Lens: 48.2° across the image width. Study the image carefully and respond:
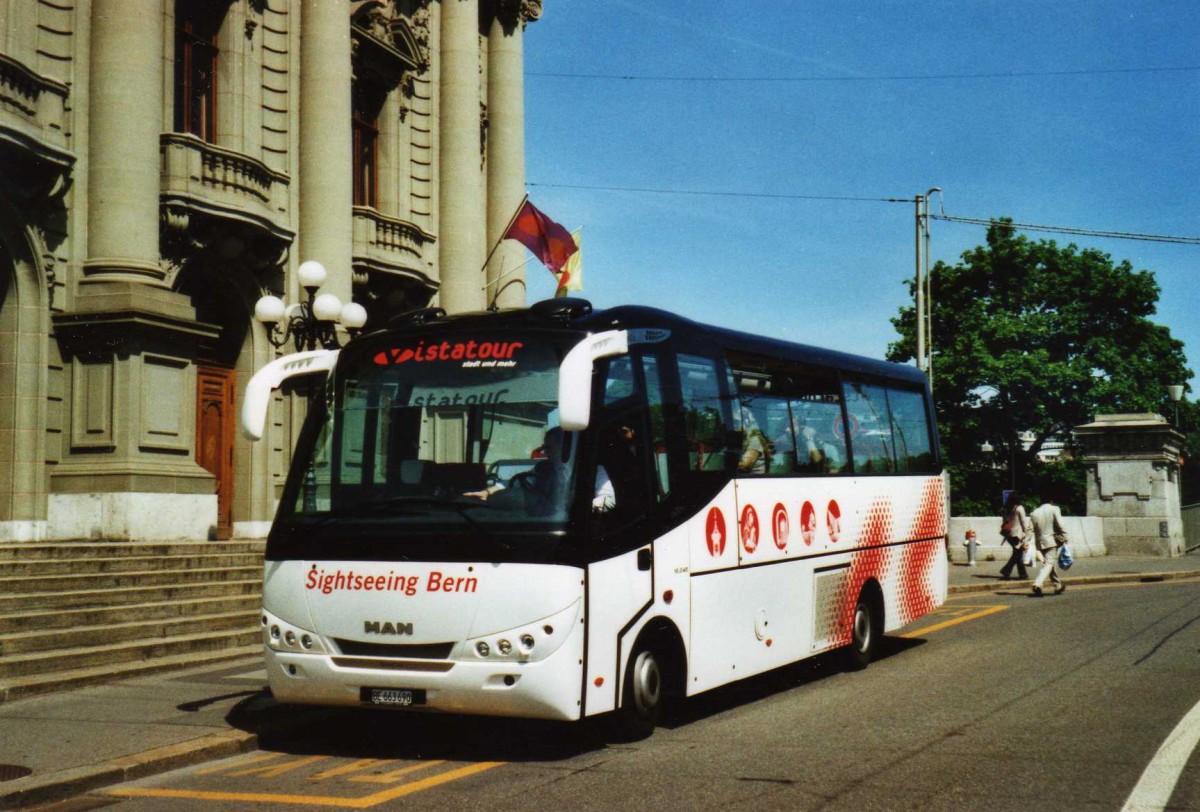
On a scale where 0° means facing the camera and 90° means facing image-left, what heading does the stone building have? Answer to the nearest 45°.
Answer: approximately 315°

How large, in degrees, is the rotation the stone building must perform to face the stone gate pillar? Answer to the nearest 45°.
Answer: approximately 90° to its left

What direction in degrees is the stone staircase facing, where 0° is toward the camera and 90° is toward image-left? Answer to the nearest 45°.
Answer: approximately 315°

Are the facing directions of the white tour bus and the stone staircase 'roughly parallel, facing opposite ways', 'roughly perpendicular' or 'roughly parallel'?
roughly perpendicular

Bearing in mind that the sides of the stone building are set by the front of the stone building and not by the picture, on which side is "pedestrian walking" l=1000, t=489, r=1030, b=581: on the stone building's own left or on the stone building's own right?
on the stone building's own left

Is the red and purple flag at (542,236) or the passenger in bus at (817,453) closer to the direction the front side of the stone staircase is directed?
the passenger in bus

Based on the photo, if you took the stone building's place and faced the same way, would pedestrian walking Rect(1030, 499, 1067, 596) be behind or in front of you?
in front

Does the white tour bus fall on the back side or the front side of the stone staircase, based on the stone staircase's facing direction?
on the front side

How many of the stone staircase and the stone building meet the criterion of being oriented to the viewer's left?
0

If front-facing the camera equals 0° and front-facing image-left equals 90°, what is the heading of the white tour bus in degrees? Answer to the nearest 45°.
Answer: approximately 45°

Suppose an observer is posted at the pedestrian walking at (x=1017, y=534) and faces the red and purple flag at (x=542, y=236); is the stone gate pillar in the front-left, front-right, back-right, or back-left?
back-right
